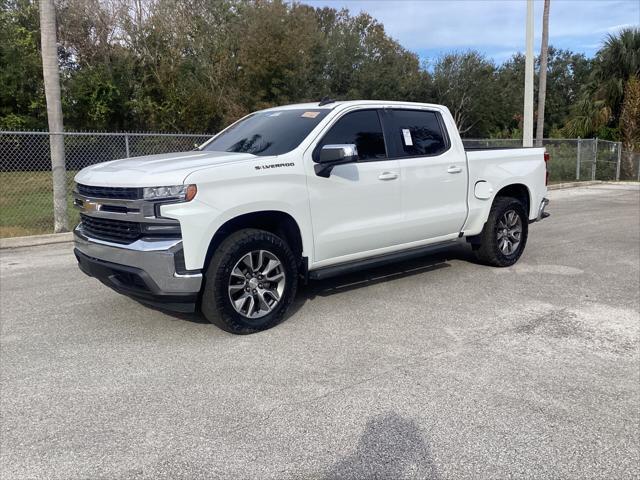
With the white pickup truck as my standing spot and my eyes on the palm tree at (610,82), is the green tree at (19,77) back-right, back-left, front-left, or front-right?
front-left

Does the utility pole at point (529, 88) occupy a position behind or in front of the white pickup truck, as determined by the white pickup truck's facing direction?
behind

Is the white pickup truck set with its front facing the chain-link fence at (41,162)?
no

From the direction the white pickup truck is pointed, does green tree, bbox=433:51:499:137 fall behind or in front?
behind

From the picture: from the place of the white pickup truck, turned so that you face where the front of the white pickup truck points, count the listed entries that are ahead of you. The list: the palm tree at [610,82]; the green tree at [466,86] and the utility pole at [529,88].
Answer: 0

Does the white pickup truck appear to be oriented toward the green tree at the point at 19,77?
no

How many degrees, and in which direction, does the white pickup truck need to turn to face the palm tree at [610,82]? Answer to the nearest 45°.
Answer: approximately 180°

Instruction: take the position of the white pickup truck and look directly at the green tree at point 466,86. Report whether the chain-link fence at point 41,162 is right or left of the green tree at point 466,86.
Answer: left
